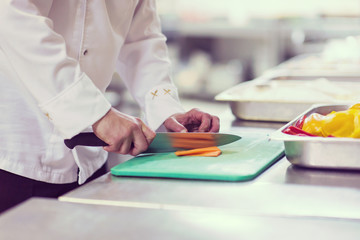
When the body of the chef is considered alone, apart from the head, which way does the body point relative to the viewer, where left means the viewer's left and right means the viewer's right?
facing the viewer and to the right of the viewer

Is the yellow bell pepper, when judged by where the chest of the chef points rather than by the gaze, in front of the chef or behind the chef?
in front

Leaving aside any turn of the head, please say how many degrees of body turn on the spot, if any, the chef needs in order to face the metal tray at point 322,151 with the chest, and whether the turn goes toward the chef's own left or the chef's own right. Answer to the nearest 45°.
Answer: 0° — they already face it
